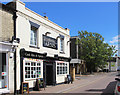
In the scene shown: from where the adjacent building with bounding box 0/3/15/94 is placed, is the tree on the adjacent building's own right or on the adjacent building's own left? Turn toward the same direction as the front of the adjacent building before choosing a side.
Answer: on the adjacent building's own left

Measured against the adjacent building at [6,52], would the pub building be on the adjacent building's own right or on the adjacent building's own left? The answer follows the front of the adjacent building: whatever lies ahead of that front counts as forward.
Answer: on the adjacent building's own left

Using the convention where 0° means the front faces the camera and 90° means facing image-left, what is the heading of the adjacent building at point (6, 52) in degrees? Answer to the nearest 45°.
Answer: approximately 315°

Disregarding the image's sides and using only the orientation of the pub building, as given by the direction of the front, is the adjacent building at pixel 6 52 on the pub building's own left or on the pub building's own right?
on the pub building's own right
